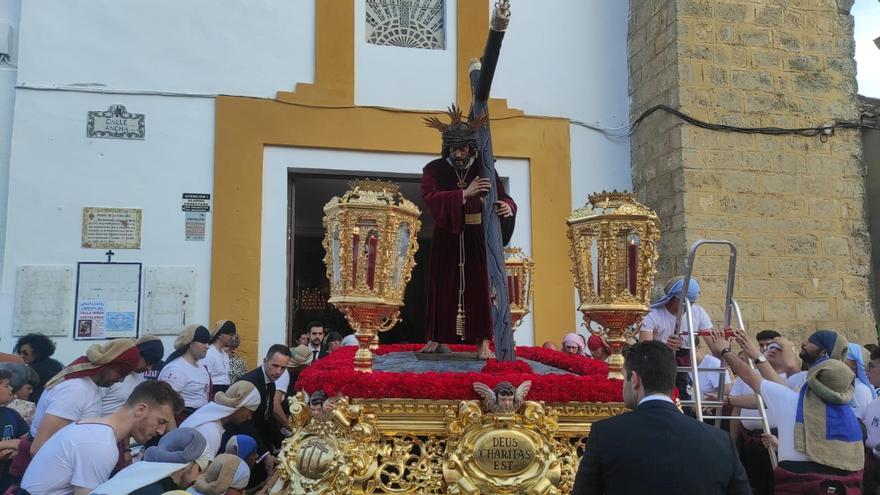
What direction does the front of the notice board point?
toward the camera

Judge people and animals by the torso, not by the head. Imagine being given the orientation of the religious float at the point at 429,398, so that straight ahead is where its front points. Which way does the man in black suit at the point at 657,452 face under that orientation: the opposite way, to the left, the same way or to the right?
the opposite way

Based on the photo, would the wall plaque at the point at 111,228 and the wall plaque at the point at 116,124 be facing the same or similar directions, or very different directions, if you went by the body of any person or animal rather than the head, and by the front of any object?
same or similar directions

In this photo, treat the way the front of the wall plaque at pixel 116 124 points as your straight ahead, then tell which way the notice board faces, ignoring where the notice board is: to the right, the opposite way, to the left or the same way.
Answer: the same way

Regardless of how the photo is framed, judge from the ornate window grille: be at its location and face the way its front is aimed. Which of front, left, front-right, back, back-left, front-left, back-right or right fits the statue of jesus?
front

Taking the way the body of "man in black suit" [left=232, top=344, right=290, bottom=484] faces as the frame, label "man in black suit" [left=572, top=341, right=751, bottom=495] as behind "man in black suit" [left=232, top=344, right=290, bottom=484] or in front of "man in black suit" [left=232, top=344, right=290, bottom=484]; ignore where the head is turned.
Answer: in front

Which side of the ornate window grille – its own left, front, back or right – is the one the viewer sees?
front

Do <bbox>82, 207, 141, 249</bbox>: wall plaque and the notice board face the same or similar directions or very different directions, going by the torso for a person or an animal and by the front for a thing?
same or similar directions

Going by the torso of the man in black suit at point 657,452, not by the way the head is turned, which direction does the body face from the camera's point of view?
away from the camera

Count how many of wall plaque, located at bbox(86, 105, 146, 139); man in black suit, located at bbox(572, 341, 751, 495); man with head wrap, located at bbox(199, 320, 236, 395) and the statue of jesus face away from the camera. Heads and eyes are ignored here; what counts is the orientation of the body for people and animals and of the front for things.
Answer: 1
